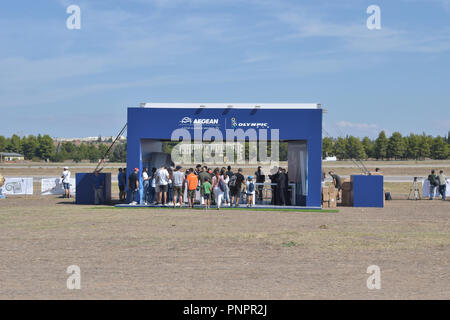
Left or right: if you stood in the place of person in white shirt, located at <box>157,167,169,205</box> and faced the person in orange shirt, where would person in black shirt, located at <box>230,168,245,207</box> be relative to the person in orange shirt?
left

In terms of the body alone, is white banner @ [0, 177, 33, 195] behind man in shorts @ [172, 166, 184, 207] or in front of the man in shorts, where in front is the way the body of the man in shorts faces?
in front

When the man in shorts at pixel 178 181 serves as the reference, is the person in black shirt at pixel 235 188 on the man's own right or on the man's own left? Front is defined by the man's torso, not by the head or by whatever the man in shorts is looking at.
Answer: on the man's own right

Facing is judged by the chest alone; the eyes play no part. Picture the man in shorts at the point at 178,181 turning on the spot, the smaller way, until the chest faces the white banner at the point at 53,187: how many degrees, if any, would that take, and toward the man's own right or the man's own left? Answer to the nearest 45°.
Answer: approximately 45° to the man's own left

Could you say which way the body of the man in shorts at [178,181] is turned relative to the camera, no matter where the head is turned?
away from the camera

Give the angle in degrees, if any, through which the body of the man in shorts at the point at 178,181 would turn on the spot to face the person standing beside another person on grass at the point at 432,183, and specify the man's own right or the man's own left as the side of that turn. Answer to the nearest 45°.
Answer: approximately 45° to the man's own right
